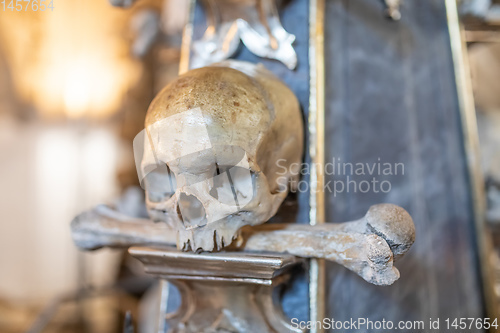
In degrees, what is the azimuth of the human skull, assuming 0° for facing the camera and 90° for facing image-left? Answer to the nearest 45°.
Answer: approximately 45°
